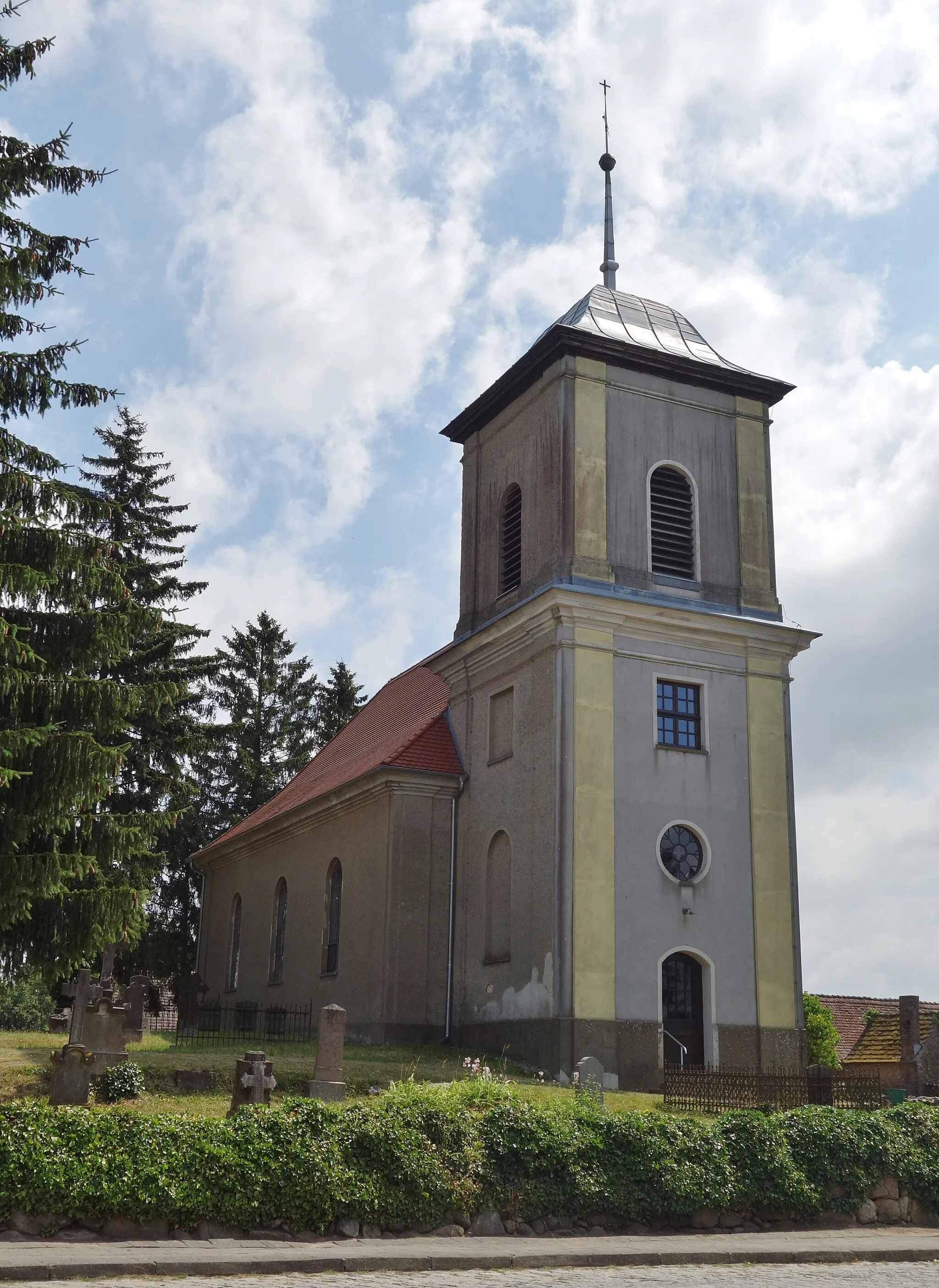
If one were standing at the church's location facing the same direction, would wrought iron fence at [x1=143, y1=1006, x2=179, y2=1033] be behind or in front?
behind

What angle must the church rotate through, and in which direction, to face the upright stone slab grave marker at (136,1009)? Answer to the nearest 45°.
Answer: approximately 135° to its right

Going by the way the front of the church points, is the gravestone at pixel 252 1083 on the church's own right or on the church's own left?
on the church's own right

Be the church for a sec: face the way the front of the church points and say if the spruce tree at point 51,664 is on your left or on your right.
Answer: on your right

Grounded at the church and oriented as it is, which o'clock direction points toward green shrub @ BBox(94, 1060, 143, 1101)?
The green shrub is roughly at 3 o'clock from the church.

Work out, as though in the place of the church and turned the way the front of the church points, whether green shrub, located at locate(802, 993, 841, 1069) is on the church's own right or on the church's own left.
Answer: on the church's own left

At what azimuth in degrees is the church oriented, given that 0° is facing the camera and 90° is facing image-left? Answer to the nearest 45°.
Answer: approximately 315°

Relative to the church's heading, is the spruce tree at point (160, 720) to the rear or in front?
to the rear

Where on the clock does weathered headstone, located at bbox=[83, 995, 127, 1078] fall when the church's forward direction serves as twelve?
The weathered headstone is roughly at 3 o'clock from the church.
